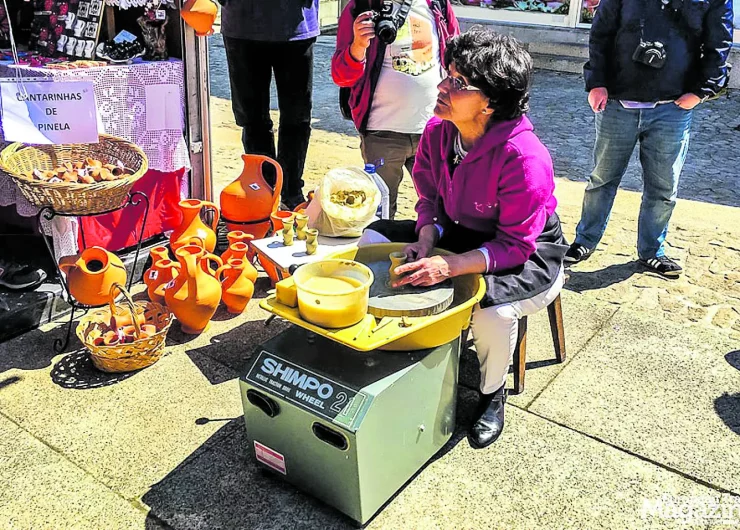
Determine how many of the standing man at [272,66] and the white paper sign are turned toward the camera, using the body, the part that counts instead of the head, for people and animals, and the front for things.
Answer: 2

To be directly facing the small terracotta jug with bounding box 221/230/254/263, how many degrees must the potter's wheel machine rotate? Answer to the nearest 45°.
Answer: approximately 90° to its right

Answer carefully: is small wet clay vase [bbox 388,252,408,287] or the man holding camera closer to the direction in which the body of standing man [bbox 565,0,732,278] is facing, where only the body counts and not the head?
the small wet clay vase

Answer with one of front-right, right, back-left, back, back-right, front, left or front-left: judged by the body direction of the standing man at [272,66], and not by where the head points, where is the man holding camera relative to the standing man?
front-left

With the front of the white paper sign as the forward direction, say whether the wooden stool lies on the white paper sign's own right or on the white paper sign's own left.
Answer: on the white paper sign's own left

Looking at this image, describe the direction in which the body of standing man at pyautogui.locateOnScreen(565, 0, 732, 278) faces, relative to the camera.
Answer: toward the camera

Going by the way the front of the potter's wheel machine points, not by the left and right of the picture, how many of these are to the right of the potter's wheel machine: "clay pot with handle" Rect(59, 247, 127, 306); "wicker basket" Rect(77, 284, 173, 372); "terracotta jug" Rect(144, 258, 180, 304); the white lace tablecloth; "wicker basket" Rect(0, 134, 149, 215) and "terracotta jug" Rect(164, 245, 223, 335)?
6

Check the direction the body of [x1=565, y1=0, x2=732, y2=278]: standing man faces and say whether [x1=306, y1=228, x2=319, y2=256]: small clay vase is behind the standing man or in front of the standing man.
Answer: in front

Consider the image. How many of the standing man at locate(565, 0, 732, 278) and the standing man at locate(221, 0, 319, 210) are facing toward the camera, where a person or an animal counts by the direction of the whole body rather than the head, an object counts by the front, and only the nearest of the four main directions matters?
2

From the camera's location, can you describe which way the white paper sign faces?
facing the viewer

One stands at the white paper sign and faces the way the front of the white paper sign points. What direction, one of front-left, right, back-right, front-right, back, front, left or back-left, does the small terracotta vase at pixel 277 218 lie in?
left

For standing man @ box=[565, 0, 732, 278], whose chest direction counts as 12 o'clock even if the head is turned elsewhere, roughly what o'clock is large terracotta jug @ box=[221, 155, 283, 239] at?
The large terracotta jug is roughly at 2 o'clock from the standing man.

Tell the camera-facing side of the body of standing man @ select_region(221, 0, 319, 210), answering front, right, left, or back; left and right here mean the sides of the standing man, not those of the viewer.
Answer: front

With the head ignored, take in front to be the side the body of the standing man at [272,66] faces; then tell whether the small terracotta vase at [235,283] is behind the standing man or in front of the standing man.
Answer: in front

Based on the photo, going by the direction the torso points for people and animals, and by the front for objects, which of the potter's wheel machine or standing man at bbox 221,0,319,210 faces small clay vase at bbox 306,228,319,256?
the standing man
